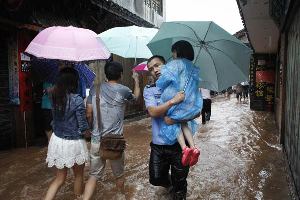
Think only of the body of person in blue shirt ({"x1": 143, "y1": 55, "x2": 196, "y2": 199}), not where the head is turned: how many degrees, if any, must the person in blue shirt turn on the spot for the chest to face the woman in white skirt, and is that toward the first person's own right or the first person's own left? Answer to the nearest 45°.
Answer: approximately 135° to the first person's own right

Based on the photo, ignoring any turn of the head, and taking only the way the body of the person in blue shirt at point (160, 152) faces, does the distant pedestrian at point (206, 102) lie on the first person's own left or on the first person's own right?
on the first person's own left

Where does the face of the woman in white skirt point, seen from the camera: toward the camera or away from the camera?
away from the camera

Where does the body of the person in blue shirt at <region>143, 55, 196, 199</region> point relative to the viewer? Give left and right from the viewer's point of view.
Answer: facing the viewer and to the right of the viewer
